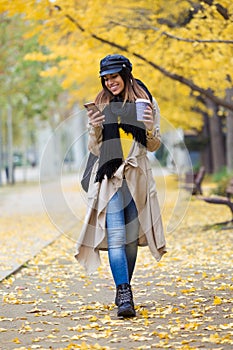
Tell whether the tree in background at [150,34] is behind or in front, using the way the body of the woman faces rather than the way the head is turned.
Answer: behind

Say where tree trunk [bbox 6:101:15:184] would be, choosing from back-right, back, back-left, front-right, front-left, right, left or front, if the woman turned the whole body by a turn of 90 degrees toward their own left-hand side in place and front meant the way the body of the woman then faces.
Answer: left

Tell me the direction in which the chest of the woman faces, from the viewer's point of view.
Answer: toward the camera

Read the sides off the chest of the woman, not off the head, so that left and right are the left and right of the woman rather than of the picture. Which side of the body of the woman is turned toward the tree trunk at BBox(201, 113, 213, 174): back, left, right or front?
back

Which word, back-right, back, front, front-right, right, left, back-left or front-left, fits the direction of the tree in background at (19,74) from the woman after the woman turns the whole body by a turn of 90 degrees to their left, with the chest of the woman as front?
left

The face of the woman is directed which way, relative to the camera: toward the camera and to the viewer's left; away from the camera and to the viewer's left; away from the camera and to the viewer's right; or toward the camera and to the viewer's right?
toward the camera and to the viewer's left
